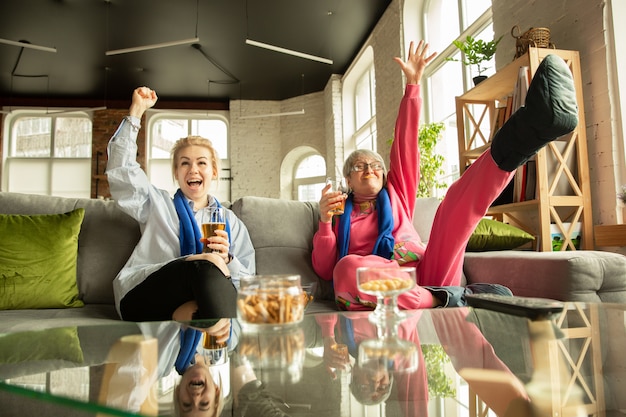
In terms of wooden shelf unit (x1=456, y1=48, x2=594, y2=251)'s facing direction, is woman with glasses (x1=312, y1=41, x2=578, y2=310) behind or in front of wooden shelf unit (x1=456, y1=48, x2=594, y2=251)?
in front

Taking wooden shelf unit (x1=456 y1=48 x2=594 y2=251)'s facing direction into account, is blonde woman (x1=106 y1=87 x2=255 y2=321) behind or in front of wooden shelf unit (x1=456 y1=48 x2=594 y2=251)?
in front

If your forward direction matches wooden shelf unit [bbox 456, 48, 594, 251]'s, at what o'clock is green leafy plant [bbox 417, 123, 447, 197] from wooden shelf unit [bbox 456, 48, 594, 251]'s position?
The green leafy plant is roughly at 3 o'clock from the wooden shelf unit.

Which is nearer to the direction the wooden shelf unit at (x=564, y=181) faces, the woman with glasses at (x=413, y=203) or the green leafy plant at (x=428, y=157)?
the woman with glasses

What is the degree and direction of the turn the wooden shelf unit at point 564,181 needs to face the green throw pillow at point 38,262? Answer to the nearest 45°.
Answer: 0° — it already faces it

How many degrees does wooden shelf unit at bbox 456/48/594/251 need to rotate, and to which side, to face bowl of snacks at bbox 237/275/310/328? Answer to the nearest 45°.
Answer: approximately 45° to its left

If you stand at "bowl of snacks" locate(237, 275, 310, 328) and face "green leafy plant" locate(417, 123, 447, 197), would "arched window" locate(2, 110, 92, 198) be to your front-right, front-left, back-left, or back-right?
front-left

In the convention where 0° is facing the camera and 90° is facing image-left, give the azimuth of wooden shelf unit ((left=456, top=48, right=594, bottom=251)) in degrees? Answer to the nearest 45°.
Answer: approximately 45°

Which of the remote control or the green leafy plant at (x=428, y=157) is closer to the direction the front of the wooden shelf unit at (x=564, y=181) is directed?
the remote control

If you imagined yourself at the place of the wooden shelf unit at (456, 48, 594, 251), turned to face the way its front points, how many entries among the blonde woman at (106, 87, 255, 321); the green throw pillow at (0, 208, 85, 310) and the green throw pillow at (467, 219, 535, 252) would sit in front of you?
3

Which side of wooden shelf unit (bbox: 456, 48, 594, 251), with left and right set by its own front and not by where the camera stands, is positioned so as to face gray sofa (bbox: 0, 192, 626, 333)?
front

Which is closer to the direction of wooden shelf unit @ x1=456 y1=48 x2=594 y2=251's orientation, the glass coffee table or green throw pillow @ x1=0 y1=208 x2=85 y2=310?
the green throw pillow

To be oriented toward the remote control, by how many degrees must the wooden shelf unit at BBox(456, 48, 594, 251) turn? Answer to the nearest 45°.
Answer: approximately 45° to its left

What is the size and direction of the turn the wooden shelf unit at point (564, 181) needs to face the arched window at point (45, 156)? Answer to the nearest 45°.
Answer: approximately 45° to its right
